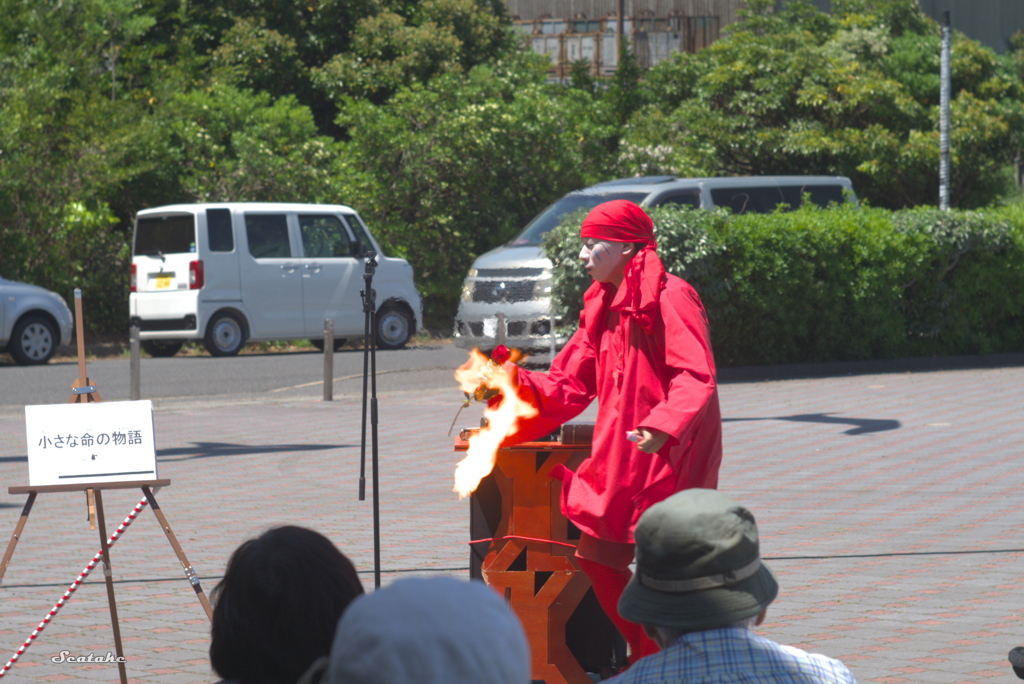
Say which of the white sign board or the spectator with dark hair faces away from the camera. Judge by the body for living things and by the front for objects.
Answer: the spectator with dark hair

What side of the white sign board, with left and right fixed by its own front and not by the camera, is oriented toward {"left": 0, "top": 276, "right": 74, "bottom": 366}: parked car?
back

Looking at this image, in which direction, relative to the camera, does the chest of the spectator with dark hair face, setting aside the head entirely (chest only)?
away from the camera

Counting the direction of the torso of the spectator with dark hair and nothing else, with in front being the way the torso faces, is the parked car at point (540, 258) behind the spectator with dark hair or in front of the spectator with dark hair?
in front

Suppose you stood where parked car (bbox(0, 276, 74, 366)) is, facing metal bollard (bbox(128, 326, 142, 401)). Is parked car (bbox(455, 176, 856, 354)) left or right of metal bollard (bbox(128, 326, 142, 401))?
left

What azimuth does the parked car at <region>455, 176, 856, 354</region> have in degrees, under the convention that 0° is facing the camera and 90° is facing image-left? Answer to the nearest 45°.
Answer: approximately 45°

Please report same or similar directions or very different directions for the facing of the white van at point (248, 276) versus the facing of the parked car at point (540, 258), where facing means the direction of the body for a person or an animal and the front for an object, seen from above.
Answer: very different directions

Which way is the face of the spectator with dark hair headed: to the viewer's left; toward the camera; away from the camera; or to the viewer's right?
away from the camera

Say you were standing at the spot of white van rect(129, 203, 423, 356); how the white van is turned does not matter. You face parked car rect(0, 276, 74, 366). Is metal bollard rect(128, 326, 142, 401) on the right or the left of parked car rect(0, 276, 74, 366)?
left

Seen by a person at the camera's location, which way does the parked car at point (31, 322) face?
facing to the right of the viewer

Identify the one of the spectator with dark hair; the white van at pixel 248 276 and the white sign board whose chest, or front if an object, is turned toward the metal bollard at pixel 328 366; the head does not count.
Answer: the spectator with dark hair

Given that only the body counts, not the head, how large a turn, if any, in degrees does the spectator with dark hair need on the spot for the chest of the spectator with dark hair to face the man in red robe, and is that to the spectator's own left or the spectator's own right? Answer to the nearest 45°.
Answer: approximately 45° to the spectator's own right

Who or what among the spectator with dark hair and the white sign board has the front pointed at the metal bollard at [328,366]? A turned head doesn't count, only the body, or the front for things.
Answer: the spectator with dark hair
